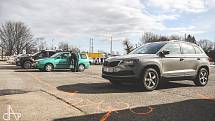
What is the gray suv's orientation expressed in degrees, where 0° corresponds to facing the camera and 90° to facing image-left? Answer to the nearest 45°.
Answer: approximately 45°

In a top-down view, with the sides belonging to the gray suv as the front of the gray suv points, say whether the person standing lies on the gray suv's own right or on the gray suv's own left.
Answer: on the gray suv's own right

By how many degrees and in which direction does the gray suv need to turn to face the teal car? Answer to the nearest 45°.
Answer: approximately 90° to its right
